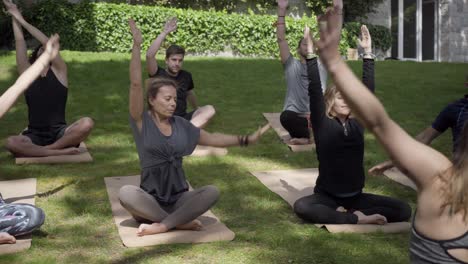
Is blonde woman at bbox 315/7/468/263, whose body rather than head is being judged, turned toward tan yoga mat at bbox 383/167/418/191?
yes

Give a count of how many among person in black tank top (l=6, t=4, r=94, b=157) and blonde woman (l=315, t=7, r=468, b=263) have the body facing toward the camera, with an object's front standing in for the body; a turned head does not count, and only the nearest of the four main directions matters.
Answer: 1

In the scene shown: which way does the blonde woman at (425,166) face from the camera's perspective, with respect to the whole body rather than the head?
away from the camera

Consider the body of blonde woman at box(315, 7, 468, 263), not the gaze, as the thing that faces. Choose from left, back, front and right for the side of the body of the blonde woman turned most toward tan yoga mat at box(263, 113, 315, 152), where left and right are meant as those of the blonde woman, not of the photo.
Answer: front

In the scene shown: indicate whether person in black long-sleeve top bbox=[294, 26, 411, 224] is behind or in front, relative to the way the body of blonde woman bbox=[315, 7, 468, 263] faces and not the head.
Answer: in front

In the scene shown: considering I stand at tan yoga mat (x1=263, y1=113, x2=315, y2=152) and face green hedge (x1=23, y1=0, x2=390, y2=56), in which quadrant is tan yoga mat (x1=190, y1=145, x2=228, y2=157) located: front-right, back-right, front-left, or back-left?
back-left

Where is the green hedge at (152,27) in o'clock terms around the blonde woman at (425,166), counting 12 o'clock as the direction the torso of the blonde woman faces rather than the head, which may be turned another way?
The green hedge is roughly at 11 o'clock from the blonde woman.

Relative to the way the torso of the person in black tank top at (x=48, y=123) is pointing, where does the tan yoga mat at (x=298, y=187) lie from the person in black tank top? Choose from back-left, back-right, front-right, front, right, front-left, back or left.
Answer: front-left

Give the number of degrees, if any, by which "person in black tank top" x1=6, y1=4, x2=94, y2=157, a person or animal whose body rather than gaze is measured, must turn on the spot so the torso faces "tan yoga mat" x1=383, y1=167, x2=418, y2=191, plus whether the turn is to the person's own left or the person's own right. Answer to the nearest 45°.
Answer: approximately 45° to the person's own left

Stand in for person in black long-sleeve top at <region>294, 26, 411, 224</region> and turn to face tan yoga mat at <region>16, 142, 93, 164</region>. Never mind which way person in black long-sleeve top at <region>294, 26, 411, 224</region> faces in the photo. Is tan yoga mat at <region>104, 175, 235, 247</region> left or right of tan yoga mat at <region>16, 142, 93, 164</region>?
left

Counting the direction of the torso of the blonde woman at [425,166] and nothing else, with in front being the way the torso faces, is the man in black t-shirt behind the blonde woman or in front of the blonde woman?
in front

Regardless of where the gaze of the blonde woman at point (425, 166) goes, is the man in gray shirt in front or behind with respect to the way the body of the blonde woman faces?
in front
